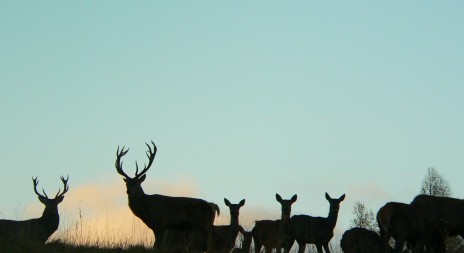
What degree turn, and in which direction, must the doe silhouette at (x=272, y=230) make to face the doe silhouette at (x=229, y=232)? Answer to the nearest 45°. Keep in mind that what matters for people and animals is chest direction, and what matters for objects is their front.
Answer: approximately 135° to its right

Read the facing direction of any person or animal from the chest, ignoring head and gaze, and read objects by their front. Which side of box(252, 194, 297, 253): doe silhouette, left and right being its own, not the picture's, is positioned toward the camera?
right
